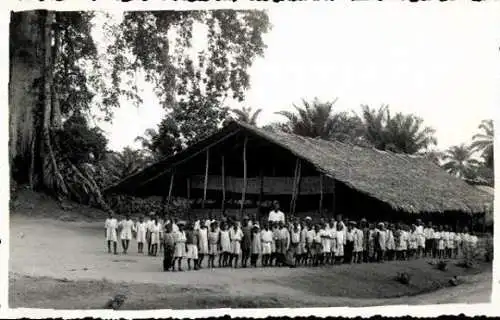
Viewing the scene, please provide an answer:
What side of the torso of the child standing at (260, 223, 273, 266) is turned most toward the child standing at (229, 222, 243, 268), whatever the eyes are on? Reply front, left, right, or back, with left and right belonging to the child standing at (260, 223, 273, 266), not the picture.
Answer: right

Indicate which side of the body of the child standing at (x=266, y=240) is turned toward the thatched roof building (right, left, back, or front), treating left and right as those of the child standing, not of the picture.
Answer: back

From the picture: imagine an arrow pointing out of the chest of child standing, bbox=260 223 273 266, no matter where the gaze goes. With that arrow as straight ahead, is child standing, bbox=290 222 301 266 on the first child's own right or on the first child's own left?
on the first child's own left

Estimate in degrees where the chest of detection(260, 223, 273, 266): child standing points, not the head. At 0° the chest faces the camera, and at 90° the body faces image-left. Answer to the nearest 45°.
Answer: approximately 0°

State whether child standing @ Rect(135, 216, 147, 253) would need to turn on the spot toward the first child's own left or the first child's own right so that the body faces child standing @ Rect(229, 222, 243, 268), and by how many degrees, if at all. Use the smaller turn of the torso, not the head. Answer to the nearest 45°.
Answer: approximately 45° to the first child's own left

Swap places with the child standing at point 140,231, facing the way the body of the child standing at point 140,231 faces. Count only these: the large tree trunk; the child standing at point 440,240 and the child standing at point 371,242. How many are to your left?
2

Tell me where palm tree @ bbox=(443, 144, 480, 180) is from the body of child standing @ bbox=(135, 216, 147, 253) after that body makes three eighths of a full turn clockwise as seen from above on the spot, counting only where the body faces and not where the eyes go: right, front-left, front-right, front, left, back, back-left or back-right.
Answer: back-right

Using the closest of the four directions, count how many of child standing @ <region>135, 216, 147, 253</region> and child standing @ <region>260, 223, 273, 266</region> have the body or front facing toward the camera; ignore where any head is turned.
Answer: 2

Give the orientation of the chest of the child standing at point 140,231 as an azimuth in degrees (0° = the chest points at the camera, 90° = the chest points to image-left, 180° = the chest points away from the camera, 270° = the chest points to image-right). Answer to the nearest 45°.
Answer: approximately 0°
